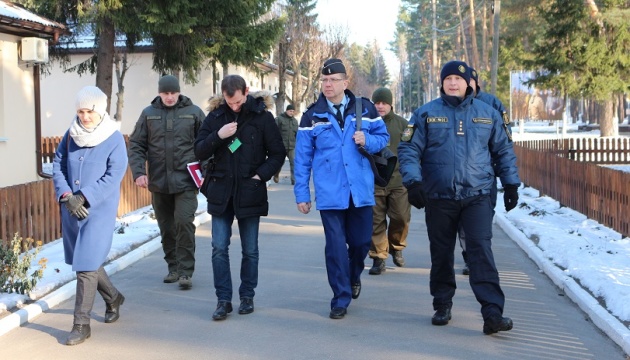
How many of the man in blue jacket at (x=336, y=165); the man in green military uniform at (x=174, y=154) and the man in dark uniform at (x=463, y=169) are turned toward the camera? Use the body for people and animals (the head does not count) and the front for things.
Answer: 3

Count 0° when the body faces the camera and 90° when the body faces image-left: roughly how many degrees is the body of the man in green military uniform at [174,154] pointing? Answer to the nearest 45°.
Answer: approximately 0°

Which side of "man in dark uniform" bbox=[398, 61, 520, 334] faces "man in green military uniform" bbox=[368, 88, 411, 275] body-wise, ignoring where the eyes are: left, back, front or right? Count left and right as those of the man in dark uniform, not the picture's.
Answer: back

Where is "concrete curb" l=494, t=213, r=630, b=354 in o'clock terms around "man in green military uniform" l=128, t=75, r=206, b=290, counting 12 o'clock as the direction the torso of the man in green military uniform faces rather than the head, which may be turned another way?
The concrete curb is roughly at 10 o'clock from the man in green military uniform.

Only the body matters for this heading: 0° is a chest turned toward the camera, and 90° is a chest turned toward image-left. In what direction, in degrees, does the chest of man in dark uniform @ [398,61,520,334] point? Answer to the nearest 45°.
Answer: approximately 0°

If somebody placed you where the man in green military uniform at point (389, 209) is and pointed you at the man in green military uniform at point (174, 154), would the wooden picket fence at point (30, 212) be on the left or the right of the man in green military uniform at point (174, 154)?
right

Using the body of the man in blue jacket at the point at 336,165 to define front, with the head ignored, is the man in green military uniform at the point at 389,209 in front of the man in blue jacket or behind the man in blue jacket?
behind

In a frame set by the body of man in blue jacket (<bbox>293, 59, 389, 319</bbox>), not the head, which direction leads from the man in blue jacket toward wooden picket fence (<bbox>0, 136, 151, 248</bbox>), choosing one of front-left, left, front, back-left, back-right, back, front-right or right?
back-right

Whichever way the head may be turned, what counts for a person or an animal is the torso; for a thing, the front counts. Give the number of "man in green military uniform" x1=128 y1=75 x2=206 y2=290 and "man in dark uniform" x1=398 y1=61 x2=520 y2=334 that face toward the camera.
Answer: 2

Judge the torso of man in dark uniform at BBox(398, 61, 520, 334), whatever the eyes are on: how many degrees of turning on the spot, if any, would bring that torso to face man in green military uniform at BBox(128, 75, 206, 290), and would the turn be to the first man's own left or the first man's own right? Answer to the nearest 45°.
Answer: approximately 135° to the first man's own right
